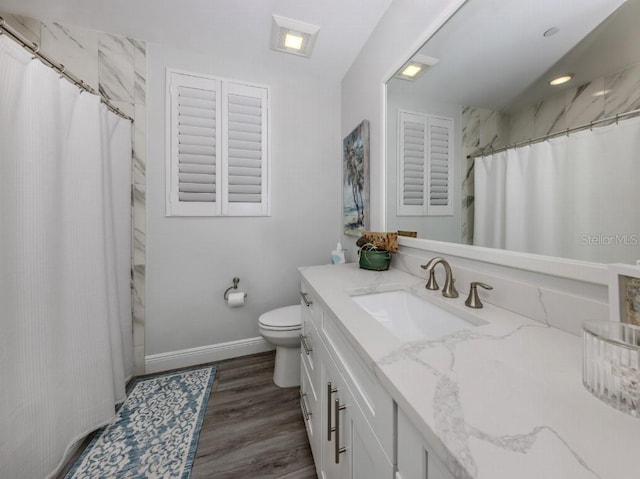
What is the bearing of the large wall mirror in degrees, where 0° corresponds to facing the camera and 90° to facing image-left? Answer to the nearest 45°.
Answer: approximately 45°

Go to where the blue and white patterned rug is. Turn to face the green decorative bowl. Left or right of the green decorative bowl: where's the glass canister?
right

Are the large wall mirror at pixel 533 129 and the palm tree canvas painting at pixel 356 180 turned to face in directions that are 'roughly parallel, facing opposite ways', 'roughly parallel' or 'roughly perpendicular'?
roughly parallel

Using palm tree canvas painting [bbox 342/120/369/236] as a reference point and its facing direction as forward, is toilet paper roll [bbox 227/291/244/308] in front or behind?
in front

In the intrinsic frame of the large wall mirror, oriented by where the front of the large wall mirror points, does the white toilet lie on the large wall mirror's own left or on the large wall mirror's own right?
on the large wall mirror's own right

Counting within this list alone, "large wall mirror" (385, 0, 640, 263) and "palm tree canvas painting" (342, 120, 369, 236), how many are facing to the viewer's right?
0

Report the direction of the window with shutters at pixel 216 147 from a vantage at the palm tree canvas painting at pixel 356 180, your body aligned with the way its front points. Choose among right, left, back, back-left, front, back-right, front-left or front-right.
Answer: front

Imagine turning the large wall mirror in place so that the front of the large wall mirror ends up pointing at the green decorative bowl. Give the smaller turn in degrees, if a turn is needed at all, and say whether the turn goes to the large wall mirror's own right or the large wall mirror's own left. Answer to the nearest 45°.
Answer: approximately 90° to the large wall mirror's own right

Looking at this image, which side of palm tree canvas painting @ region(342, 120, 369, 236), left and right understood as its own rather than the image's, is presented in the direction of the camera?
left
